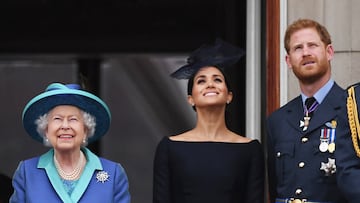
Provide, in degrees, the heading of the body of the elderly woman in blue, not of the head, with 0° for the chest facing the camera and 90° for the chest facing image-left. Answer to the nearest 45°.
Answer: approximately 0°

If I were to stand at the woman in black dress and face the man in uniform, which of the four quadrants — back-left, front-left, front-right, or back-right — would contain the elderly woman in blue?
back-right

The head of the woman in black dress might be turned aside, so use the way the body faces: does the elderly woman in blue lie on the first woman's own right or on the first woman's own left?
on the first woman's own right

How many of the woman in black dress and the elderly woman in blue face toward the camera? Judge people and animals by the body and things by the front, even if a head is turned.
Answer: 2

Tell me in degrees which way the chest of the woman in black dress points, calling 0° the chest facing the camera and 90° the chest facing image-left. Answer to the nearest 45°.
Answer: approximately 0°

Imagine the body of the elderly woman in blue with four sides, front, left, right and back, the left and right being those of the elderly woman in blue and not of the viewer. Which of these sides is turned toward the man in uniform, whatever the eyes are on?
left

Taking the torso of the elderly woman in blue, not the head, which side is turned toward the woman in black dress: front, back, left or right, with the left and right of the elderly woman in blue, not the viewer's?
left
